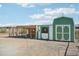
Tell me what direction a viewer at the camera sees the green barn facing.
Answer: facing the viewer
